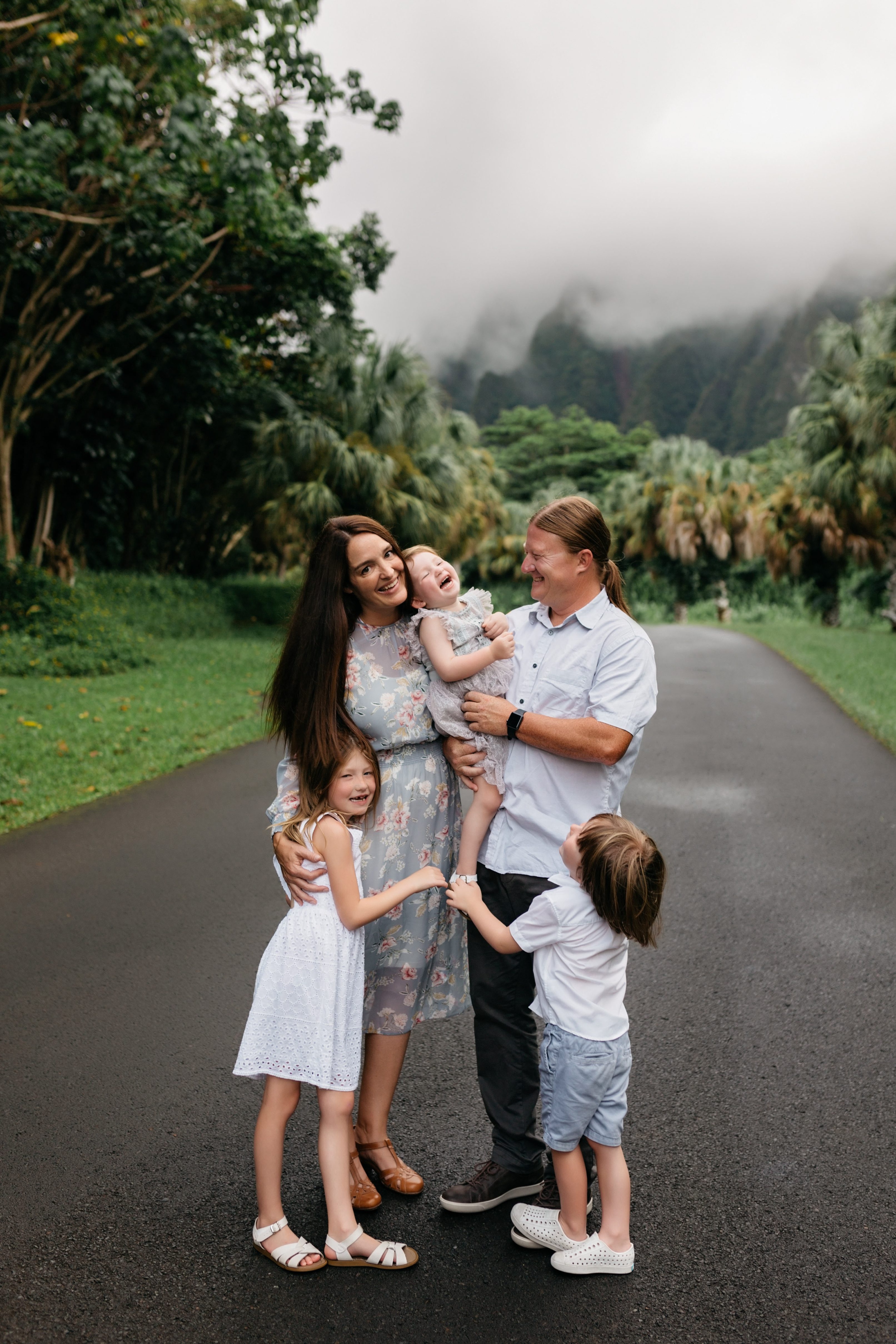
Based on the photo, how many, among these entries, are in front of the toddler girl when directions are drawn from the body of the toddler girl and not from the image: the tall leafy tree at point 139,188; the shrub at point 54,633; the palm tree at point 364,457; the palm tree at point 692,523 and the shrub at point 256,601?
0

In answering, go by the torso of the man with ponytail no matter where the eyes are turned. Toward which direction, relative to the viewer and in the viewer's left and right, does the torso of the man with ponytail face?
facing the viewer and to the left of the viewer

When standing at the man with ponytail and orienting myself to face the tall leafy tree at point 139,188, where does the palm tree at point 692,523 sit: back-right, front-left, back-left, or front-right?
front-right

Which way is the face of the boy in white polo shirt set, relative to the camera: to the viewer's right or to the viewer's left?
to the viewer's left

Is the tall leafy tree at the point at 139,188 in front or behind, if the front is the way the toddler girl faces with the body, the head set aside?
behind

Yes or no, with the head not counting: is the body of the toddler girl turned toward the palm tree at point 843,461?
no

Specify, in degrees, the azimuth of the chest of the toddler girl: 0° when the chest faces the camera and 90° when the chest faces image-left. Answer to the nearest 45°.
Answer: approximately 315°

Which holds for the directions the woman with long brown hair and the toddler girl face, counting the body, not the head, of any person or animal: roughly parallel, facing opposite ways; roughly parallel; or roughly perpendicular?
roughly parallel

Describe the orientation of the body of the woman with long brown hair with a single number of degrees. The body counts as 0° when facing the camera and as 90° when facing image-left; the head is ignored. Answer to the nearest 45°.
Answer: approximately 315°

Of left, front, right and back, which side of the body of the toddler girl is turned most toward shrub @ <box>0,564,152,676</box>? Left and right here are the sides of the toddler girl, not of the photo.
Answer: back

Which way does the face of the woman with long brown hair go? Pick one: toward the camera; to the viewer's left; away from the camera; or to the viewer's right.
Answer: toward the camera
